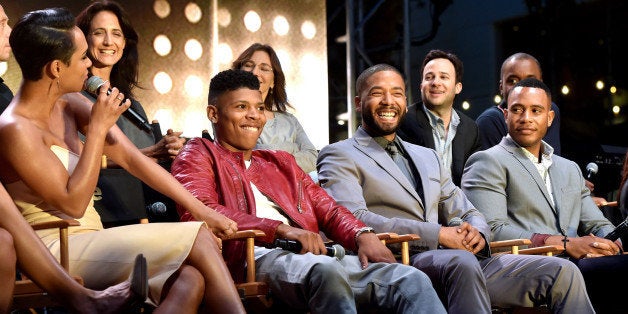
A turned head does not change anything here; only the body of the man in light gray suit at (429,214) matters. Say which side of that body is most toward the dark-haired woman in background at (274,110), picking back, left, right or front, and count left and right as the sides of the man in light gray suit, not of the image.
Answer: back

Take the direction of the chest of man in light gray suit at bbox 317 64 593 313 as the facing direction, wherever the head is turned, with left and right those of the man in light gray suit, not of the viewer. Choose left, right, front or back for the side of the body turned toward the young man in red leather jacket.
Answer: right

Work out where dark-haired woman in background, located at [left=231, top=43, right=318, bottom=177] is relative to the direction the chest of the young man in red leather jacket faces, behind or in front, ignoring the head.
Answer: behind

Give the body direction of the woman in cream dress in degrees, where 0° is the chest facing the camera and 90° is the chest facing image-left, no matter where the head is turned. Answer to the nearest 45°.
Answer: approximately 270°

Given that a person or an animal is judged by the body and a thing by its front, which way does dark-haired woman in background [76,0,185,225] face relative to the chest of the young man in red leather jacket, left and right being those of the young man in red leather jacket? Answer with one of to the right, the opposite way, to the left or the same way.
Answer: the same way

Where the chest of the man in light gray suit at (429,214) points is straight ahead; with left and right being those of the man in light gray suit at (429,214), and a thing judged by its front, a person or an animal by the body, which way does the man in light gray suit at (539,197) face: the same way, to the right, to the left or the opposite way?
the same way

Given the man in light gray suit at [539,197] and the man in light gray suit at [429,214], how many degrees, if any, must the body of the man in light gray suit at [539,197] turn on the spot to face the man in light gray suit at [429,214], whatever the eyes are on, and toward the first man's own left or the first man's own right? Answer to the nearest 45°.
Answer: approximately 90° to the first man's own right

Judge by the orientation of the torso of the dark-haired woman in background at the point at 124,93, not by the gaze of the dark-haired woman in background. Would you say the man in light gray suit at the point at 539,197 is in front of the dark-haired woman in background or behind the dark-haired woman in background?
in front

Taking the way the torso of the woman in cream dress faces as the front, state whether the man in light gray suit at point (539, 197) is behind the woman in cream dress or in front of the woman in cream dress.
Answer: in front

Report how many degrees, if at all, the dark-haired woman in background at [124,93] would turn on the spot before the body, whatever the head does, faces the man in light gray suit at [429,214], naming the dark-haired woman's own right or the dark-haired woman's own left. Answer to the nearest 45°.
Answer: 0° — they already face them

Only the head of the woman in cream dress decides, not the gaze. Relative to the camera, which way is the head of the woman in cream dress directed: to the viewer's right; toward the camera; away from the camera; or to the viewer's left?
to the viewer's right

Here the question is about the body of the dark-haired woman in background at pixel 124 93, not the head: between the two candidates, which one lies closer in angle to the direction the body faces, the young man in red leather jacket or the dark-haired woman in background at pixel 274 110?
the young man in red leather jacket

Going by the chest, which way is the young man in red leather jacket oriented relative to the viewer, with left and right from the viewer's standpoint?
facing the viewer and to the right of the viewer
